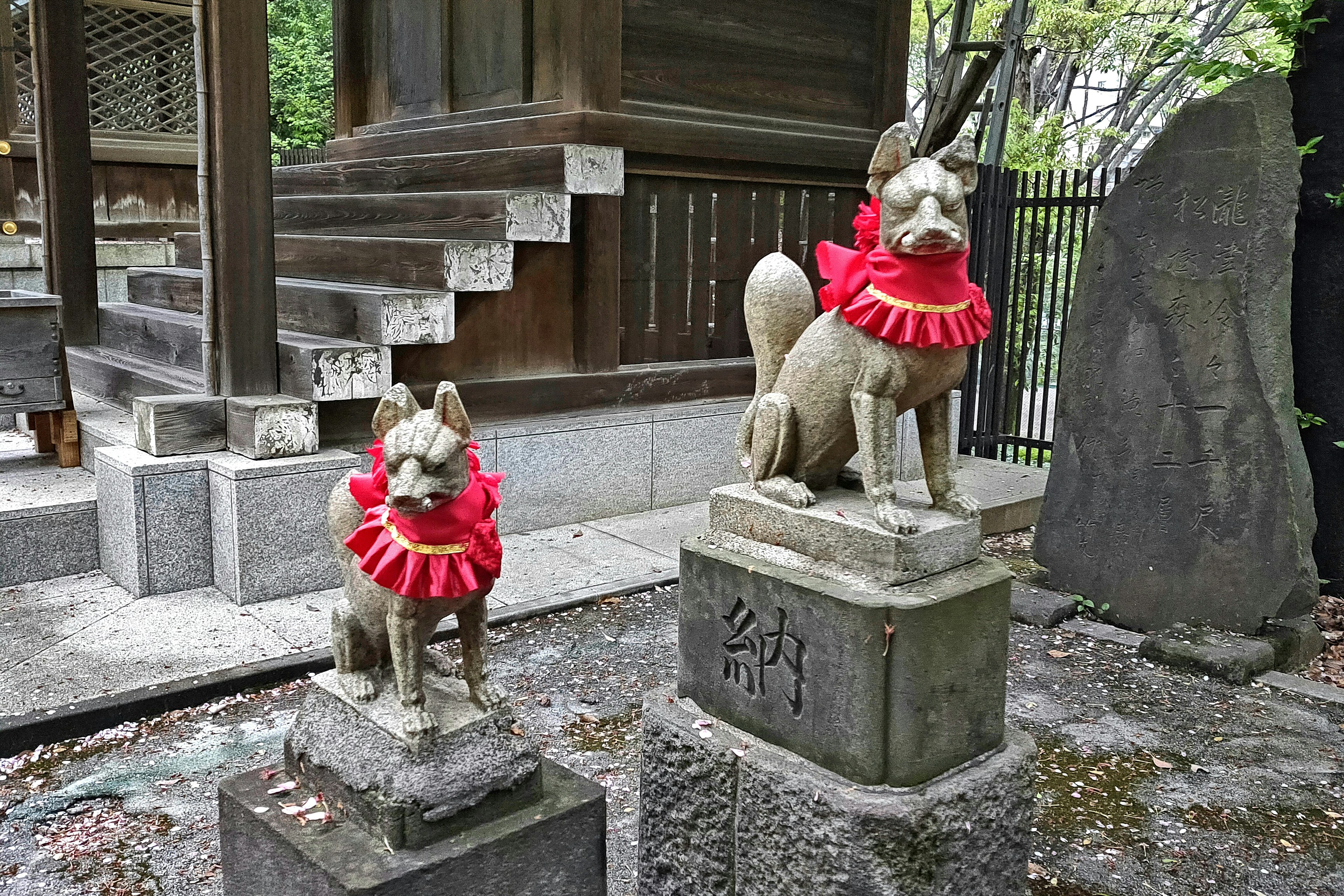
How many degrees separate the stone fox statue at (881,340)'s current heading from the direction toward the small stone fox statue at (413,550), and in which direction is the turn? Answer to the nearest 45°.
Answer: approximately 90° to its right

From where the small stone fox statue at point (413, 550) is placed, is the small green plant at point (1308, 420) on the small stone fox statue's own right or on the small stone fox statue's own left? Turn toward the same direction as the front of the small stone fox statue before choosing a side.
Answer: on the small stone fox statue's own left

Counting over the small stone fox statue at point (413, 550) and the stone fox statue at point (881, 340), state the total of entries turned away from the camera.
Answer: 0

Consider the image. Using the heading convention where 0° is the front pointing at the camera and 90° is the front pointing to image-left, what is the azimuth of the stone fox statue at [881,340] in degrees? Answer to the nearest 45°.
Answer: approximately 315°

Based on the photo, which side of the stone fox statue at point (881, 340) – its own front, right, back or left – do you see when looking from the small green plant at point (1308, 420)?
left

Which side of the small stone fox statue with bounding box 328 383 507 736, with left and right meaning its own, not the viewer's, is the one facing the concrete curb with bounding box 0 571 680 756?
back

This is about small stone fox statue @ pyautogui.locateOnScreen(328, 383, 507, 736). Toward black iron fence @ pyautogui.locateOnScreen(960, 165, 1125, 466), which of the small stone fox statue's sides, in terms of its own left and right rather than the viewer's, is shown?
left

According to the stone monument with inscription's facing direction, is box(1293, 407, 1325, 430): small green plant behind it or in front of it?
behind

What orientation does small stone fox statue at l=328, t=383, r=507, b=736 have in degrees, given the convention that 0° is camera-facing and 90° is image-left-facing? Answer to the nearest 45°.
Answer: approximately 315°

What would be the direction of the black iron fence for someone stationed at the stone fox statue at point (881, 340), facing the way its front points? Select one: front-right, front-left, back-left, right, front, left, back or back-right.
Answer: back-left
